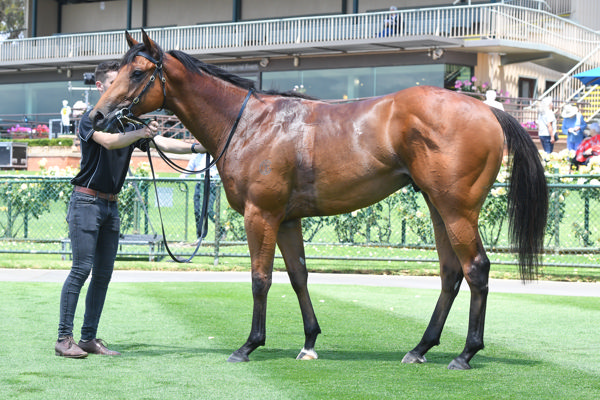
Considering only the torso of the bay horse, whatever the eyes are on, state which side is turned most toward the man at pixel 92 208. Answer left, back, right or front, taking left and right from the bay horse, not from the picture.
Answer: front

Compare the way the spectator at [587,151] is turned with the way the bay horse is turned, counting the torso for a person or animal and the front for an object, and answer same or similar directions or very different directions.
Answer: same or similar directions

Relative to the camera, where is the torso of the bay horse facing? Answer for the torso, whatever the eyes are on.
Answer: to the viewer's left

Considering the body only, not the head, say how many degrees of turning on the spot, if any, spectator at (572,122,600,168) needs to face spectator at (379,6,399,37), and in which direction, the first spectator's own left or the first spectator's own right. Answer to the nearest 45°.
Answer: approximately 45° to the first spectator's own right

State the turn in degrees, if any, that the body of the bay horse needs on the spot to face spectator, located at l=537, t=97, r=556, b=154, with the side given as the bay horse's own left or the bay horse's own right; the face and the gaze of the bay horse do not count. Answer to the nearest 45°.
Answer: approximately 90° to the bay horse's own right

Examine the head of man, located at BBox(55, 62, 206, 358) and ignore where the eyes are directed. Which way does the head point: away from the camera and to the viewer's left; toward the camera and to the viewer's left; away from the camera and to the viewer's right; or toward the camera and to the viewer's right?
toward the camera and to the viewer's right

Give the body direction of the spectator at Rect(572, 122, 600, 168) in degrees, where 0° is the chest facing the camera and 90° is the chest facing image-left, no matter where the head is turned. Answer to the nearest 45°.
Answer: approximately 90°

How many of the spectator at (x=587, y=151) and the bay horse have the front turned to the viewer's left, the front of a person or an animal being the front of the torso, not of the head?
2

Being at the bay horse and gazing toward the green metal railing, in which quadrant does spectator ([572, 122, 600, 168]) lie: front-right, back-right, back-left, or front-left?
front-right

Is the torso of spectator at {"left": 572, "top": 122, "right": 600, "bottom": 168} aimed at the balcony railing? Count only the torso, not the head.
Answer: no

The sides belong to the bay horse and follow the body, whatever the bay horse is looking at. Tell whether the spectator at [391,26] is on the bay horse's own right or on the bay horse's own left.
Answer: on the bay horse's own right

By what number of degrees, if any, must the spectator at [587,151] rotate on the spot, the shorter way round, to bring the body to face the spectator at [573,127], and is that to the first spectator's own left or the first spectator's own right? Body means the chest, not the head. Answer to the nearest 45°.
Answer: approximately 90° to the first spectator's own right

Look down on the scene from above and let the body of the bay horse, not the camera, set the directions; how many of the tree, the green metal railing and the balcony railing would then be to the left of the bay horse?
0

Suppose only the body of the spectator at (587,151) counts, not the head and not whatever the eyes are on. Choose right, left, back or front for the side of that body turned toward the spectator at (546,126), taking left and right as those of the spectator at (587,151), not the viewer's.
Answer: right
